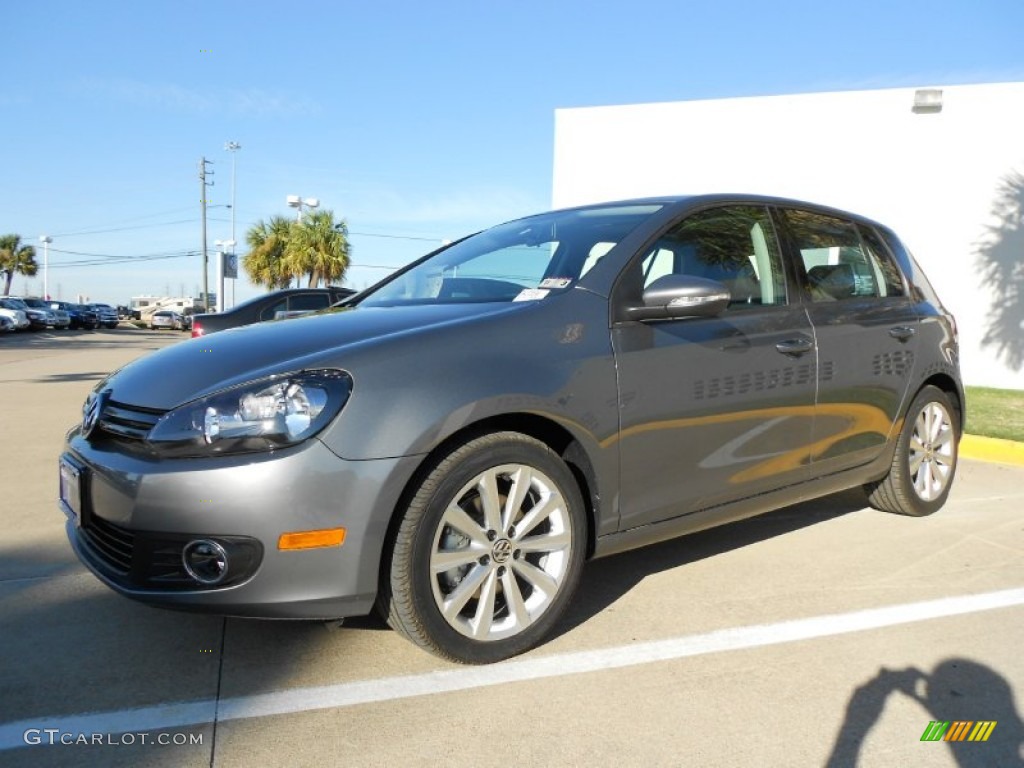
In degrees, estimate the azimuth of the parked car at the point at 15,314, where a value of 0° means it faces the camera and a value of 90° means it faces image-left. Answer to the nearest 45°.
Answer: approximately 315°

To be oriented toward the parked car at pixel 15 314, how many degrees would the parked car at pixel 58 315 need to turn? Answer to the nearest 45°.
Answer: approximately 45° to its right

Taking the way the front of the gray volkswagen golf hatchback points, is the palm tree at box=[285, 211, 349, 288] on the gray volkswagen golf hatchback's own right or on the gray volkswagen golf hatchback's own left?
on the gray volkswagen golf hatchback's own right

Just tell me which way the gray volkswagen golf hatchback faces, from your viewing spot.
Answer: facing the viewer and to the left of the viewer

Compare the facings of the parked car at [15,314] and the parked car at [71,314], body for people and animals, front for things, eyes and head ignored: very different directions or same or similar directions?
same or similar directions

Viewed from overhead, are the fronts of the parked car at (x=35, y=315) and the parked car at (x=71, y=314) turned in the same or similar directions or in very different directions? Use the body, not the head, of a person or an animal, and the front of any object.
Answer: same or similar directions

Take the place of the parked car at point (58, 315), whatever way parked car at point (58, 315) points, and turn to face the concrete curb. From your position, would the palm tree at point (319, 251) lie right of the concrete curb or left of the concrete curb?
left

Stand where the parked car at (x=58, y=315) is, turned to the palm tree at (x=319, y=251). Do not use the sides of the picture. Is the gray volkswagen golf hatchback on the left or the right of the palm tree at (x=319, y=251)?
right

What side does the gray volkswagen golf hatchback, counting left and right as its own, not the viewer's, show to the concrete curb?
back
